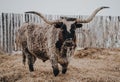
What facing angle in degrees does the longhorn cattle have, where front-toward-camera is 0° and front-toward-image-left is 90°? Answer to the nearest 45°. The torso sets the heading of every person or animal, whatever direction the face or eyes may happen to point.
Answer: approximately 315°

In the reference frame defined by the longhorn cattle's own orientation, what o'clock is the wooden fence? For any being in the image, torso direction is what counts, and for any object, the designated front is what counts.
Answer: The wooden fence is roughly at 8 o'clock from the longhorn cattle.
